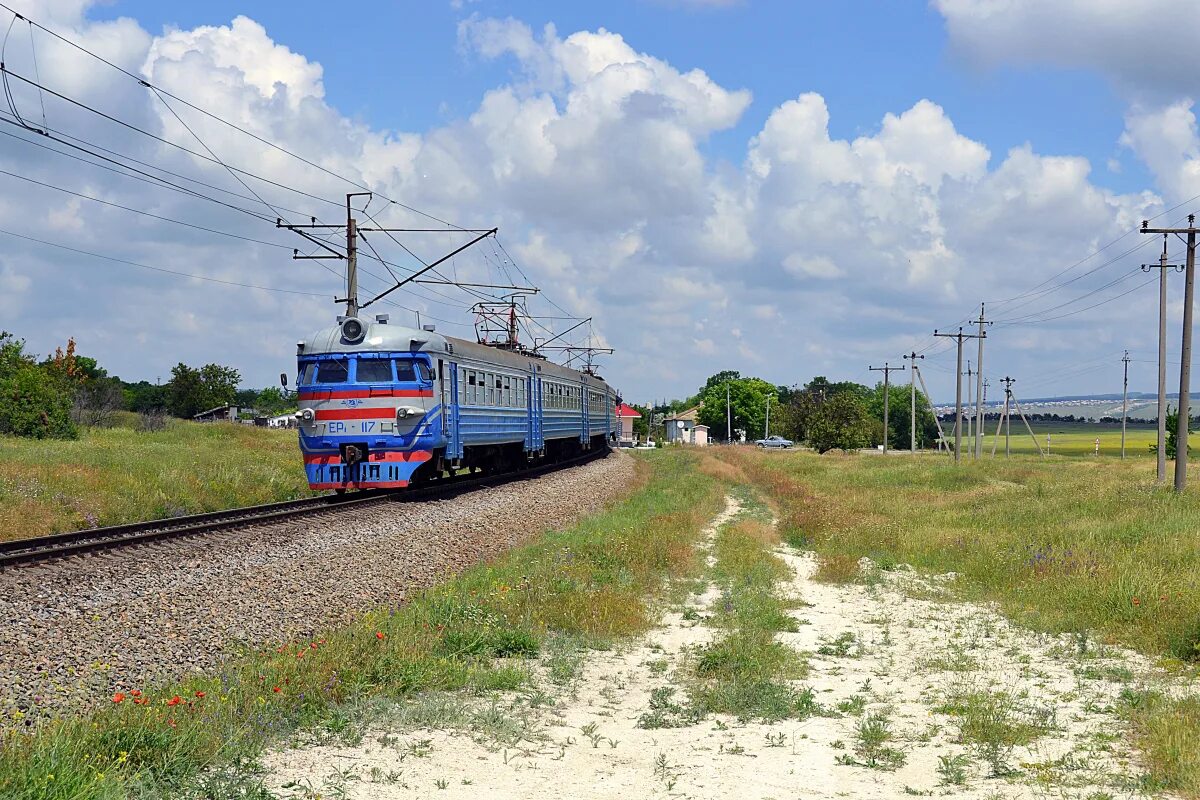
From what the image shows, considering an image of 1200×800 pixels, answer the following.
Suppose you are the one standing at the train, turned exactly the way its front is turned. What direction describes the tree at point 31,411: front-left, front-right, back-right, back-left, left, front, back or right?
right

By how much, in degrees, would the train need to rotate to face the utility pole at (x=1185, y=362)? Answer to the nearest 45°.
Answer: approximately 135° to its left

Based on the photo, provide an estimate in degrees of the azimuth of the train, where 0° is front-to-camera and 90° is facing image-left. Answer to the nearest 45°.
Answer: approximately 45°
